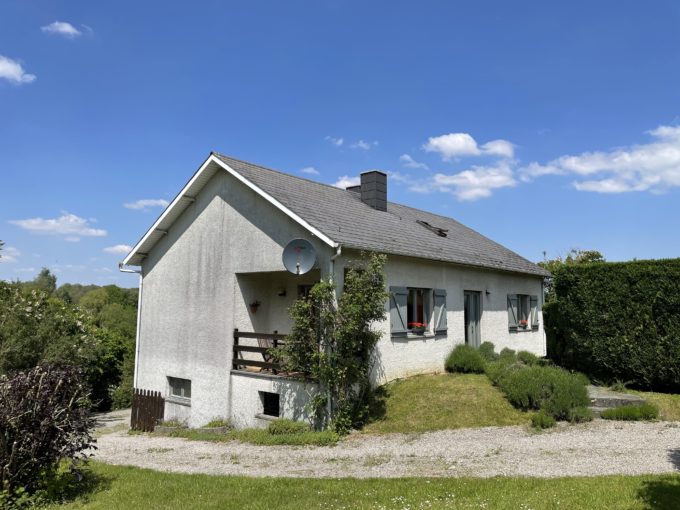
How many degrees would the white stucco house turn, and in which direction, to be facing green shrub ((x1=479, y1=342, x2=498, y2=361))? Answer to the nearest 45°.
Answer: approximately 45° to its left

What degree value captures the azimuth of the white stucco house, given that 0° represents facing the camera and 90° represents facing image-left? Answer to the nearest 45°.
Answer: approximately 315°

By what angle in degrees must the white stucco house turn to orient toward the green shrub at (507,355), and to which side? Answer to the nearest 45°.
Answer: approximately 45° to its left

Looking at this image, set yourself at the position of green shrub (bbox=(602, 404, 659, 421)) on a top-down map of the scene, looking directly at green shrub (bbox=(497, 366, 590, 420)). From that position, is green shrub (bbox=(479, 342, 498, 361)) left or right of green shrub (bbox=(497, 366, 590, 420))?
right

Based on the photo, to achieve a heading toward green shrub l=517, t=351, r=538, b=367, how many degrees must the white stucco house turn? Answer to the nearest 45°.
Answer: approximately 45° to its left

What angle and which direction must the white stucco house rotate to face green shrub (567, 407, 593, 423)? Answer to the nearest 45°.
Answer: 0° — it already faces it

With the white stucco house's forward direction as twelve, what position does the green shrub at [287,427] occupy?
The green shrub is roughly at 1 o'clock from the white stucco house.

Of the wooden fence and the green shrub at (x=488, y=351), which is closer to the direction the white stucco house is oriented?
the green shrub

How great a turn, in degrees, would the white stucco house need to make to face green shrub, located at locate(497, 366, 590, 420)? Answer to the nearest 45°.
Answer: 0° — it already faces it

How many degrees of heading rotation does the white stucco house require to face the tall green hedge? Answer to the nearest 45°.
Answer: approximately 45° to its left
